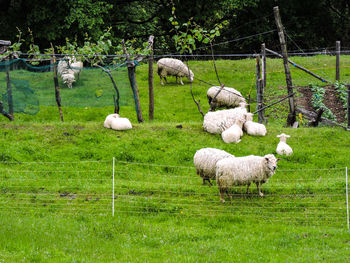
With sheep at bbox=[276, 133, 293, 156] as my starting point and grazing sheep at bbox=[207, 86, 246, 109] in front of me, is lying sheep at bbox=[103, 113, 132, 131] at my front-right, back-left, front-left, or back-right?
front-left

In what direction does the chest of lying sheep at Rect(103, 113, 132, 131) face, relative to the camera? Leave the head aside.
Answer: to the viewer's left

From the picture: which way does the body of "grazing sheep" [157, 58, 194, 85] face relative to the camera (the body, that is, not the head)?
to the viewer's right

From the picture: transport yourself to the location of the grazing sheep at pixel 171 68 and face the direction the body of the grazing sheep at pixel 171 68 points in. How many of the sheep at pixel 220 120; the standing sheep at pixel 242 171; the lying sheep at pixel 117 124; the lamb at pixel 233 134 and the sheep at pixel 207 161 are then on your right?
5

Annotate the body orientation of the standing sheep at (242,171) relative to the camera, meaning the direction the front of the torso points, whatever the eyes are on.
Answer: to the viewer's right

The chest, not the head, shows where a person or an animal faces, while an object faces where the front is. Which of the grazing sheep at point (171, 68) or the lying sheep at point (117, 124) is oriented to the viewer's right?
the grazing sheep
